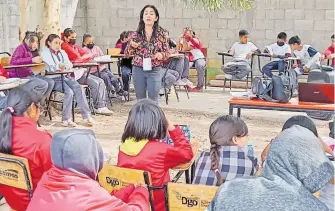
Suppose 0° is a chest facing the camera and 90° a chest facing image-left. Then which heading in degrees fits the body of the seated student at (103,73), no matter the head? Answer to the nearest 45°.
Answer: approximately 315°

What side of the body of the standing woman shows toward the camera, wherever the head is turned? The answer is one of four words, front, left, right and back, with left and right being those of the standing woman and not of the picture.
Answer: front

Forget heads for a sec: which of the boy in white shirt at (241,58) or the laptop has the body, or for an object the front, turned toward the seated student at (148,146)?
the boy in white shirt

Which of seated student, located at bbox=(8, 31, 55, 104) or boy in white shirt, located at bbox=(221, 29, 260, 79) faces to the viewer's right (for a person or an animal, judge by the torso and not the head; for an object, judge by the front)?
the seated student

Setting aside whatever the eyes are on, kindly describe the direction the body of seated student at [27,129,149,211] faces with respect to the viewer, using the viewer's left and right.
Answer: facing away from the viewer and to the right of the viewer

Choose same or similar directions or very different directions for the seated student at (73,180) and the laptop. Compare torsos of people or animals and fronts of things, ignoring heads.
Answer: same or similar directions

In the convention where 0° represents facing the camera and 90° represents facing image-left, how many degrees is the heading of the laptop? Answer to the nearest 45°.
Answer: approximately 180°

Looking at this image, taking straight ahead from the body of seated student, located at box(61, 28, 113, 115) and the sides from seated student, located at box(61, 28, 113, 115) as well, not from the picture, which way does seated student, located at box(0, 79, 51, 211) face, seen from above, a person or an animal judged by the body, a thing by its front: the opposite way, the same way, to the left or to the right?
to the left

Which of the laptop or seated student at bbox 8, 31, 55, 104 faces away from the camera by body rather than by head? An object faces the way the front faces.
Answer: the laptop

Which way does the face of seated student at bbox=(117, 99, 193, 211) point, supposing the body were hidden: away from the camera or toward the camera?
away from the camera

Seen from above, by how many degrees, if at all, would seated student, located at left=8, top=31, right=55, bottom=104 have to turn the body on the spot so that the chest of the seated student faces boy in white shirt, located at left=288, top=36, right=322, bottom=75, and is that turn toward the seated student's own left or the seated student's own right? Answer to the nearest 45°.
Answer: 0° — they already face them

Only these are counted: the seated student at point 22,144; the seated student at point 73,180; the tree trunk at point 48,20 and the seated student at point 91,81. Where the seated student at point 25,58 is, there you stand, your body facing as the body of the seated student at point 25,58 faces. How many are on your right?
2

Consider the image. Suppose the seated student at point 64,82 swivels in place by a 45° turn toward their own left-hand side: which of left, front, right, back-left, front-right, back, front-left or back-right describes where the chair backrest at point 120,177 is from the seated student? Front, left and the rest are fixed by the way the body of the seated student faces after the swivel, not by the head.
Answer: right

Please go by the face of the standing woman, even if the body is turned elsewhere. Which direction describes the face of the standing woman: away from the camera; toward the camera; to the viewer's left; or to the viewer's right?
toward the camera

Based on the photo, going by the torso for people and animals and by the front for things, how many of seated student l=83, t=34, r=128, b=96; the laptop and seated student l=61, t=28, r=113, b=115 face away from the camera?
1

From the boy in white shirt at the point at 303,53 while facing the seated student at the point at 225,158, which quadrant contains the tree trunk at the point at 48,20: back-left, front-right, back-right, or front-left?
front-right

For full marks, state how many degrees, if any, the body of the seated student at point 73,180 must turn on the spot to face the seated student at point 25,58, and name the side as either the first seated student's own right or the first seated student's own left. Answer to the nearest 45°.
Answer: approximately 45° to the first seated student's own left

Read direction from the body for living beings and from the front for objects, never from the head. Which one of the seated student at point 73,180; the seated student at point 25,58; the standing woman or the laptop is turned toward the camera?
the standing woman

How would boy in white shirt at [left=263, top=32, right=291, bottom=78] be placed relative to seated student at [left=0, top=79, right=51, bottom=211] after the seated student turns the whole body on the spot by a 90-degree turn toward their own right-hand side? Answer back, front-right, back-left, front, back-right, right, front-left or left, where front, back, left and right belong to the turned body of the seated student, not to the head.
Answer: left

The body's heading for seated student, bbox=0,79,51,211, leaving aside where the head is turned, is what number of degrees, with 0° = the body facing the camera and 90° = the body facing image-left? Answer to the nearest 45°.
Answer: approximately 225°
